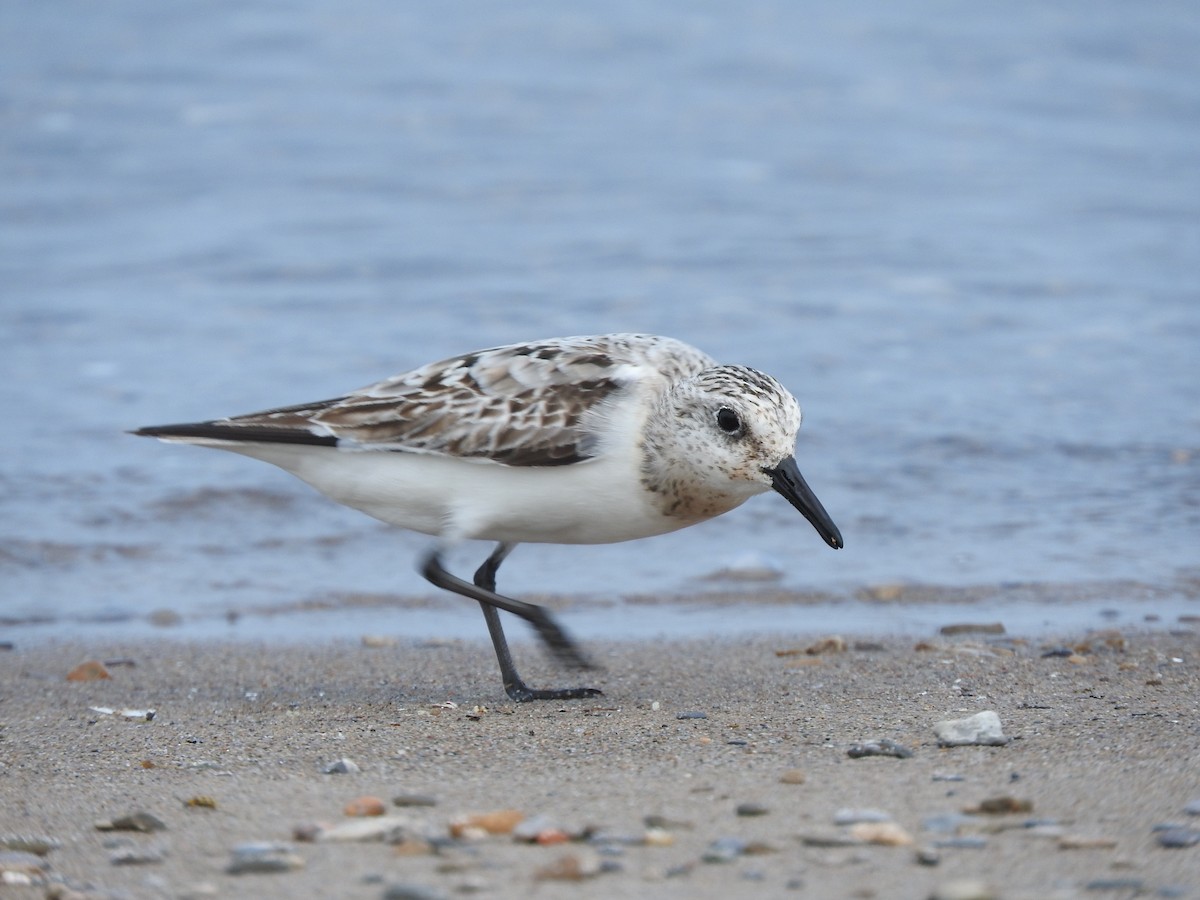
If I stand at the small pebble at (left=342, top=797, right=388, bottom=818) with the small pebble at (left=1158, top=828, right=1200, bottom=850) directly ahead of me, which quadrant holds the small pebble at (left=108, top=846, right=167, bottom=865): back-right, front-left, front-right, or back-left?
back-right

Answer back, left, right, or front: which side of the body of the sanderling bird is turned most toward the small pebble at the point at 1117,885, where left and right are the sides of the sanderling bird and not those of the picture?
right

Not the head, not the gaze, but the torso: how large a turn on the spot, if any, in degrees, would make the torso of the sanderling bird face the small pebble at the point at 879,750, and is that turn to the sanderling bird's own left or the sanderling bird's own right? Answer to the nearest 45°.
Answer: approximately 45° to the sanderling bird's own right

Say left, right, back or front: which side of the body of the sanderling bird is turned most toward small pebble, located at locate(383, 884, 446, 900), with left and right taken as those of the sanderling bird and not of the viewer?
right

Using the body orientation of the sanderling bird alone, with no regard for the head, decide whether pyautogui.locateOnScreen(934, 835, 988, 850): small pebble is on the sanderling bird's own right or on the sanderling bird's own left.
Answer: on the sanderling bird's own right

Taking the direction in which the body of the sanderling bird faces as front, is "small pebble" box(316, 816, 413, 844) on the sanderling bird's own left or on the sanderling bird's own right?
on the sanderling bird's own right

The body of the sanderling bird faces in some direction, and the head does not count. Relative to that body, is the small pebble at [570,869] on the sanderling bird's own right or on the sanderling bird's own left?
on the sanderling bird's own right

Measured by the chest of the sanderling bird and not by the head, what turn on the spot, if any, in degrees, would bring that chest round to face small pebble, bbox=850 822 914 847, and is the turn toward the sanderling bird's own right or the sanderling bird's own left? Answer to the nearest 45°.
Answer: approximately 90° to the sanderling bird's own right

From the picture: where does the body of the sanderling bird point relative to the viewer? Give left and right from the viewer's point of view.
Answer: facing to the right of the viewer
